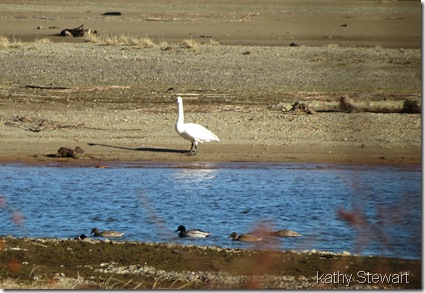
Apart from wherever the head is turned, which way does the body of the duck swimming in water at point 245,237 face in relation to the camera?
to the viewer's left

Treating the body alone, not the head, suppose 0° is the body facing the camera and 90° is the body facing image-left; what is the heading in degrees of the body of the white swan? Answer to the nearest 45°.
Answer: approximately 90°

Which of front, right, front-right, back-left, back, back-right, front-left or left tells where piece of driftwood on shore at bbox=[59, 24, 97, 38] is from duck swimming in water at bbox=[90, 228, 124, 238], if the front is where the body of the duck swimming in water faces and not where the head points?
right

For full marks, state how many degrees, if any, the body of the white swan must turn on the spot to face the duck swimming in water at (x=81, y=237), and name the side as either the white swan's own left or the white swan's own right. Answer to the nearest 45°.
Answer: approximately 90° to the white swan's own left

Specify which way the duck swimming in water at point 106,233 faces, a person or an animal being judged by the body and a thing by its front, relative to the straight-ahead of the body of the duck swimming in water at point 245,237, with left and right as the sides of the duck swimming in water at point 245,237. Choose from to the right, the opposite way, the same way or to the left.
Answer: the same way

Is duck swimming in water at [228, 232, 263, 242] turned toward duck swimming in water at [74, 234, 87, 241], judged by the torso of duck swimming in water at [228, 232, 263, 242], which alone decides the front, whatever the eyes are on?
yes

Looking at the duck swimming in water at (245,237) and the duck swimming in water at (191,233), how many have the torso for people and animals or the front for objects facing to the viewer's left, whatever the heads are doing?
2

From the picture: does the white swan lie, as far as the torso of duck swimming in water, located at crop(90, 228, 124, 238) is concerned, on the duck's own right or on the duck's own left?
on the duck's own right

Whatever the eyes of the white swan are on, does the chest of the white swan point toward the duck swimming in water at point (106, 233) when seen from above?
no

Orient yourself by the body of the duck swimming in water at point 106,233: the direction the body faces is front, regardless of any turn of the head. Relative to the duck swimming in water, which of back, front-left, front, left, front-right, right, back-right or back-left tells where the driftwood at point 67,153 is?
right

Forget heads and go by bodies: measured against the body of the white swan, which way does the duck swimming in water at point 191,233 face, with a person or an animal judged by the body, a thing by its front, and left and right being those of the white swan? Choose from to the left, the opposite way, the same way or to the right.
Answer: the same way

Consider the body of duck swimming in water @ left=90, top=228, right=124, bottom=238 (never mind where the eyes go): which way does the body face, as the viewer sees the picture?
to the viewer's left

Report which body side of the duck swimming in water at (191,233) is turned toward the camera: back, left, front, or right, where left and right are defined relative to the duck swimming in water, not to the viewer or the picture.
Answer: left

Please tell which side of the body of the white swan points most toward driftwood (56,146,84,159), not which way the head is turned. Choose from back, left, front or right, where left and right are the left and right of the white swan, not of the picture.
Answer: front

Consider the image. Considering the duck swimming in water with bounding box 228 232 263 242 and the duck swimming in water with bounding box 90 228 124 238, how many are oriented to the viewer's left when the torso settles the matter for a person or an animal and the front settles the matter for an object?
2

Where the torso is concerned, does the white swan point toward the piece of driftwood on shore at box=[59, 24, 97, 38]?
no

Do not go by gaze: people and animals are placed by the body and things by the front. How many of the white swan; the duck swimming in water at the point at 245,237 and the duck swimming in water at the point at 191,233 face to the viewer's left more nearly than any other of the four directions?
3
